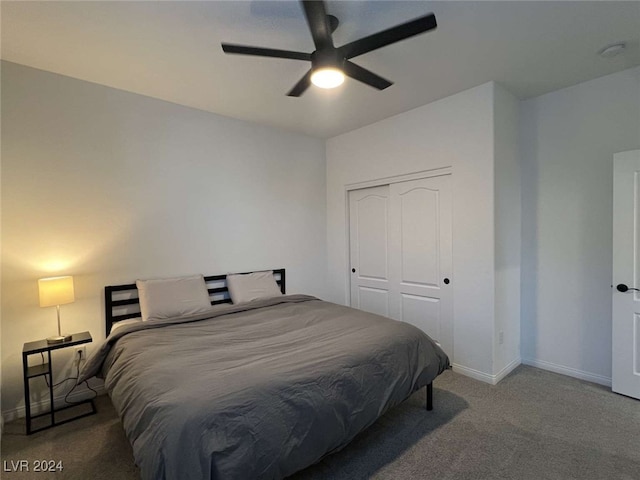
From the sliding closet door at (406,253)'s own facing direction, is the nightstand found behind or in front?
in front

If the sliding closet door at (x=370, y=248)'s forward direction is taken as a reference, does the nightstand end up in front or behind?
in front

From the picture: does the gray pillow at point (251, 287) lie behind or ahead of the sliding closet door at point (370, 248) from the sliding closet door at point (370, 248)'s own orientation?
ahead

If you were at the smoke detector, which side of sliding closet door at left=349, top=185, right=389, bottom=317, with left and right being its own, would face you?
left

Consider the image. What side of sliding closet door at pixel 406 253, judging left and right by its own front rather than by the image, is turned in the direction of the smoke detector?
left

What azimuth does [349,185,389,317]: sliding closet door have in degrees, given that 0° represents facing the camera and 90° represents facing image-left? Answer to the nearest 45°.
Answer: approximately 45°

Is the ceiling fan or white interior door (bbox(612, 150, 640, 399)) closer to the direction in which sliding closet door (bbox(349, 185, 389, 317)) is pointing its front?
the ceiling fan
